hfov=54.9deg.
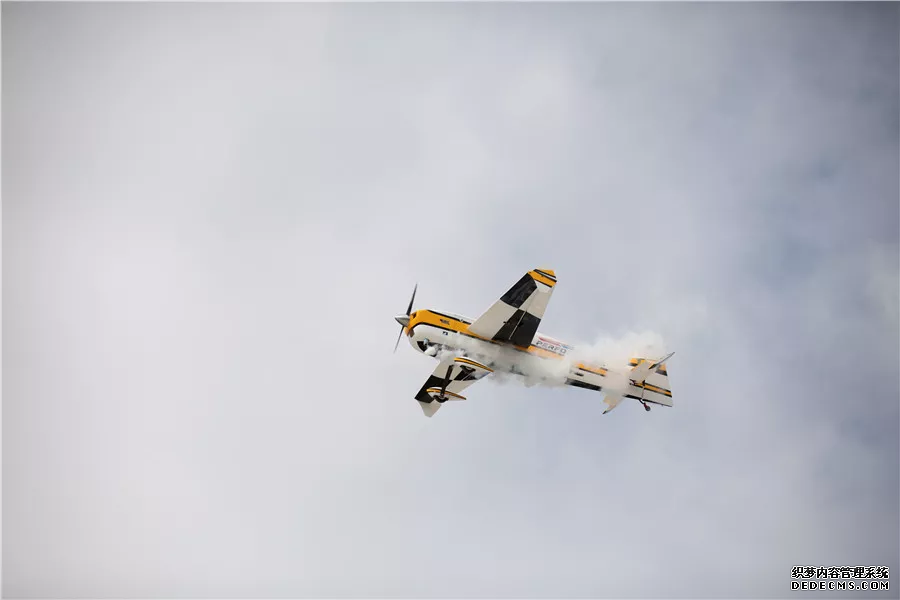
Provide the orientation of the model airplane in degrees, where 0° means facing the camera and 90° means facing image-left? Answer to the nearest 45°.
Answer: approximately 90°
